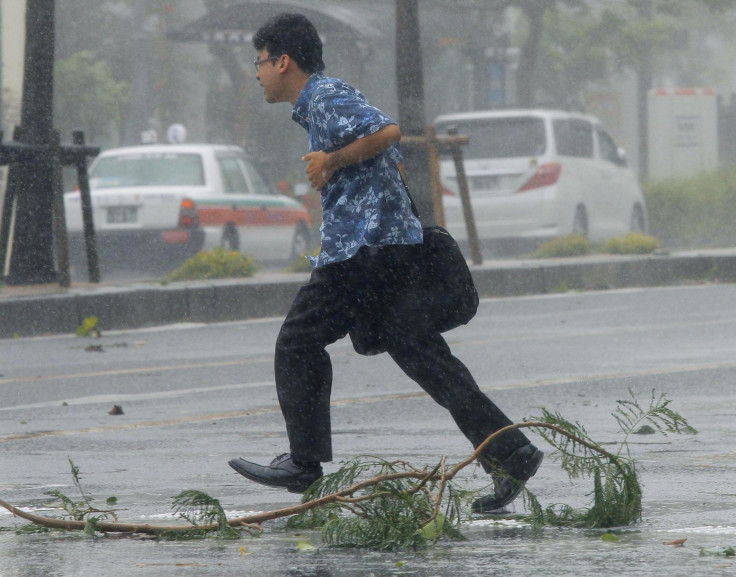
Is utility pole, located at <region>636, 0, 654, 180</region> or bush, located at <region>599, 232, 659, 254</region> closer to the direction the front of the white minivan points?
the utility pole

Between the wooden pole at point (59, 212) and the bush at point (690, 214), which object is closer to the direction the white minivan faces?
the bush

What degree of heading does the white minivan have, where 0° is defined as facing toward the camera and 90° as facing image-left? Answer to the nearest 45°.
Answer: approximately 225°

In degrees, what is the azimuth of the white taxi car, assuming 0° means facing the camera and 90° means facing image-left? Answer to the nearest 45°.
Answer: approximately 225°

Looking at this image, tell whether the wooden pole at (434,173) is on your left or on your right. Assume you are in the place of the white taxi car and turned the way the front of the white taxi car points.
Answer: on your right

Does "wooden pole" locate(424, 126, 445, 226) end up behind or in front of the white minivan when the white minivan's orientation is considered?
behind

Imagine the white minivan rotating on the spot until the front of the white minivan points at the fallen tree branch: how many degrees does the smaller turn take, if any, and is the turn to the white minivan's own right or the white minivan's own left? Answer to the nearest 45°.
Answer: approximately 135° to the white minivan's own right
